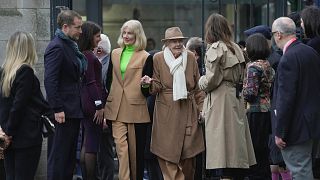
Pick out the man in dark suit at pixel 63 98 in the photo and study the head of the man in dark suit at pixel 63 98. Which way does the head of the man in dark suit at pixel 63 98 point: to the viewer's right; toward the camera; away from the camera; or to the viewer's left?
to the viewer's right

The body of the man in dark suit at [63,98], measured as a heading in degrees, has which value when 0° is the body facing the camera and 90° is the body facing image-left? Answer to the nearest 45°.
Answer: approximately 270°
